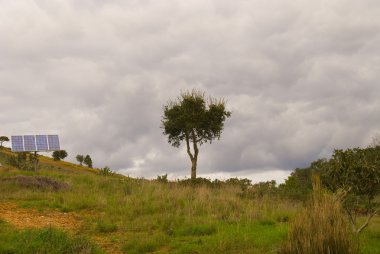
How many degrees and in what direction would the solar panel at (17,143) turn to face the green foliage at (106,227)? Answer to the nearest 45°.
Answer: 0° — it already faces it

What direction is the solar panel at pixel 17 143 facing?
toward the camera

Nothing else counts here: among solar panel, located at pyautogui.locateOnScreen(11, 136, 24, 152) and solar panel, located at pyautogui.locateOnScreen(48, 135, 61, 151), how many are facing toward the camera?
2

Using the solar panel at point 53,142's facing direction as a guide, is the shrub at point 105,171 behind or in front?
in front

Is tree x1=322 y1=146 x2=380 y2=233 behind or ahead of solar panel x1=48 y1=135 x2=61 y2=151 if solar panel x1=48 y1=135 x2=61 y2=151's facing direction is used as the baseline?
ahead

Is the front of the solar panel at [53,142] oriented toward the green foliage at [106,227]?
yes

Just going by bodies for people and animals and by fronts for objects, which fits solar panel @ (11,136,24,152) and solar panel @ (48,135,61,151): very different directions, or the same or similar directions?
same or similar directions

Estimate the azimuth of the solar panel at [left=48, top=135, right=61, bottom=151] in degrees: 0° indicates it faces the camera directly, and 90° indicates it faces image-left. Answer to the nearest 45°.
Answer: approximately 0°
